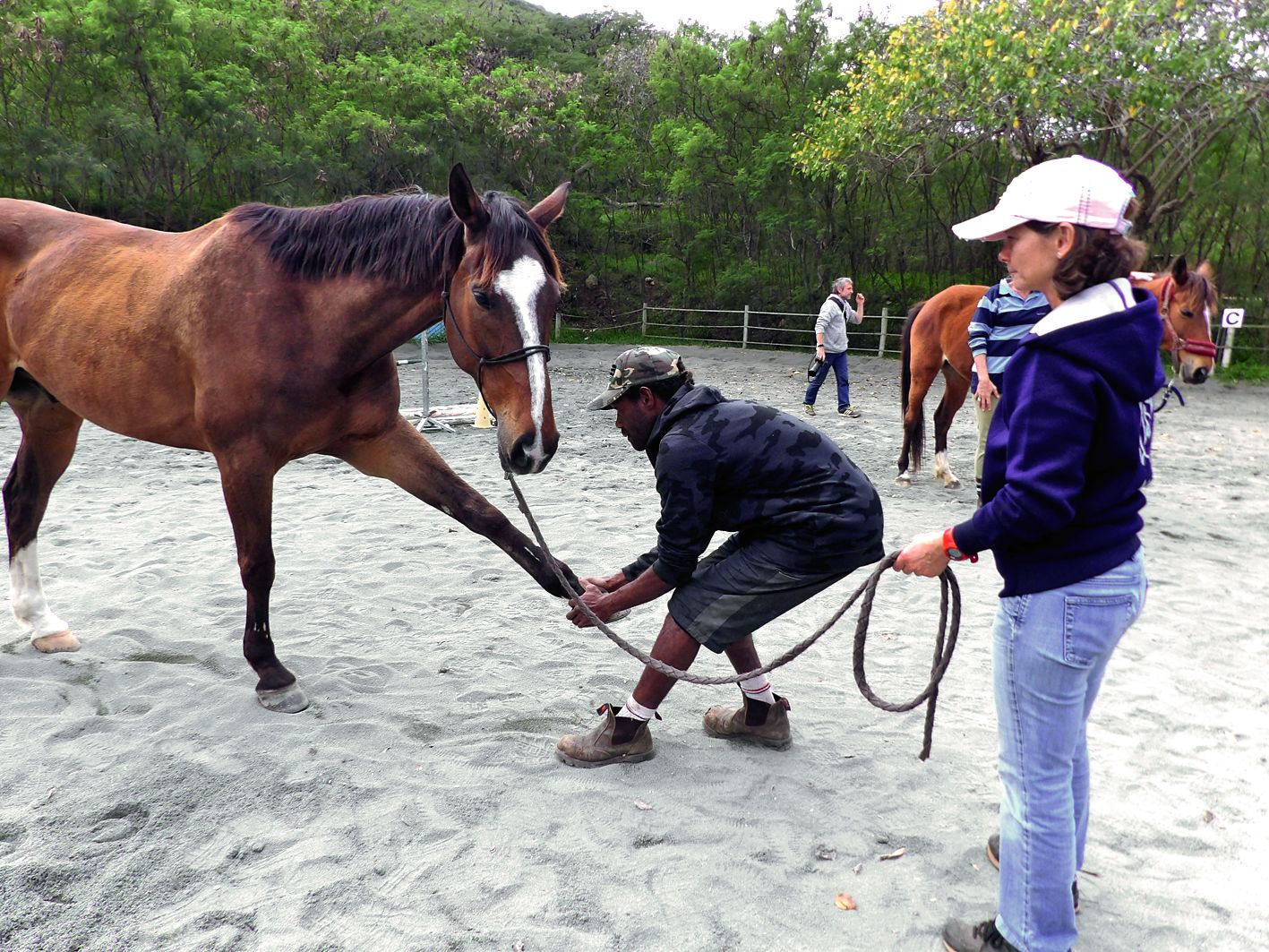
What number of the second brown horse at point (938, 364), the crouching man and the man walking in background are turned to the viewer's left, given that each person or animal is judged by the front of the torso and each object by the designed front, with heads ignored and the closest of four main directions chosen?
1

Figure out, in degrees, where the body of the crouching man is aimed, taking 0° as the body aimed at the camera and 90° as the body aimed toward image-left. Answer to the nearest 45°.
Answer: approximately 90°

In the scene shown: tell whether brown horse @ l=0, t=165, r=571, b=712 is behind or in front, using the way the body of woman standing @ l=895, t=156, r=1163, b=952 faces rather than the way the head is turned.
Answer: in front

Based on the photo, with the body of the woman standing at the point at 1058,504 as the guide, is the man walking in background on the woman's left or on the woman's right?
on the woman's right

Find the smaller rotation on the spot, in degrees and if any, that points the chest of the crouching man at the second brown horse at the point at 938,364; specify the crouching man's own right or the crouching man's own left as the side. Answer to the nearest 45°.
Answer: approximately 90° to the crouching man's own right

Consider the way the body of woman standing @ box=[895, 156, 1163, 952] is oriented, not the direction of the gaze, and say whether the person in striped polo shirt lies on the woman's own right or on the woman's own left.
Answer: on the woman's own right

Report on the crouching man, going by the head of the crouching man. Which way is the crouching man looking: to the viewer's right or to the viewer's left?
to the viewer's left

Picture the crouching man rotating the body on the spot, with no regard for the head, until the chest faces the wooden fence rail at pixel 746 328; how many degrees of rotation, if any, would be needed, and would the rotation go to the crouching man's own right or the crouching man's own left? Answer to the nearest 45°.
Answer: approximately 90° to the crouching man's own right

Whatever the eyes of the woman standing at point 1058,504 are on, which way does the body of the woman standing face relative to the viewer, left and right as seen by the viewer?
facing to the left of the viewer

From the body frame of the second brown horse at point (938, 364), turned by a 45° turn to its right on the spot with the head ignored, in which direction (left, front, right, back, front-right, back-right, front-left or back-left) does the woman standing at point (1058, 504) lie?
front-right

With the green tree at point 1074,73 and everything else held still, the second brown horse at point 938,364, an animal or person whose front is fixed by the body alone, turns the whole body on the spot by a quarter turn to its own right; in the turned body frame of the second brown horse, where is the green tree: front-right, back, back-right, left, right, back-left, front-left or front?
back

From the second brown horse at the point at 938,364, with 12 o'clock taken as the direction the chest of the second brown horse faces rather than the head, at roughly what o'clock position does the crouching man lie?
The crouching man is roughly at 3 o'clock from the second brown horse.

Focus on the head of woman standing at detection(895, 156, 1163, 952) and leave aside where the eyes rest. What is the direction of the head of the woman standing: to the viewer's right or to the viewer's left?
to the viewer's left

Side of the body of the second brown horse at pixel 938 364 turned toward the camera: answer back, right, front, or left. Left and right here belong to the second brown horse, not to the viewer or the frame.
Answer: right

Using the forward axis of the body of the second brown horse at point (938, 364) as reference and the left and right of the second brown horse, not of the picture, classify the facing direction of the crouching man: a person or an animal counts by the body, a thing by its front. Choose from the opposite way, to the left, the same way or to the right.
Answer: the opposite way
